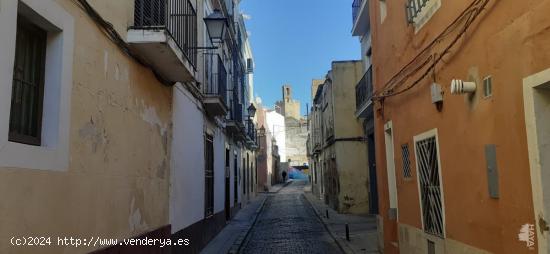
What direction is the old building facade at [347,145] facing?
to the viewer's left

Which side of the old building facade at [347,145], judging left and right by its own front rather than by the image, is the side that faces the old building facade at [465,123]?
left

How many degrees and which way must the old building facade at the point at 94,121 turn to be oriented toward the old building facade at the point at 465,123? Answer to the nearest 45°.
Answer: approximately 45° to its left

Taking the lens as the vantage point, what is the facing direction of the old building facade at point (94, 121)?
facing the viewer and to the right of the viewer

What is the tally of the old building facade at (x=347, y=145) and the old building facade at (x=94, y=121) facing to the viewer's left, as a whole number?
1

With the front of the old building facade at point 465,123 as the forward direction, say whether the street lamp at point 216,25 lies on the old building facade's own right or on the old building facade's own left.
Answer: on the old building facade's own right

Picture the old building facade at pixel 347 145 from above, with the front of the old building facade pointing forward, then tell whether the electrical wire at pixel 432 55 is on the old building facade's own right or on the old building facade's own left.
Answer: on the old building facade's own left

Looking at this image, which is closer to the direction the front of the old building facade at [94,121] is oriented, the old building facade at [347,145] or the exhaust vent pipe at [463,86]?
the exhaust vent pipe

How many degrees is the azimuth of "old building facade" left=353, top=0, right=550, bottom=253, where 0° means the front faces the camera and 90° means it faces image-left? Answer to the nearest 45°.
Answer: approximately 45°

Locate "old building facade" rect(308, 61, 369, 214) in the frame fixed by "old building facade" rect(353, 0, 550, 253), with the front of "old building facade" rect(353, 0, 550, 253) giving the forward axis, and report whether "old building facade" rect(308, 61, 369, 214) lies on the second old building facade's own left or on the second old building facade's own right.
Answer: on the second old building facade's own right

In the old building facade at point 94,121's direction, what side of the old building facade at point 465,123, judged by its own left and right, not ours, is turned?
front

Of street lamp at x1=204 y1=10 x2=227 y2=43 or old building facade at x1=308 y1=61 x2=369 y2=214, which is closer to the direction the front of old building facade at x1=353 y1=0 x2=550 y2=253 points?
the street lamp

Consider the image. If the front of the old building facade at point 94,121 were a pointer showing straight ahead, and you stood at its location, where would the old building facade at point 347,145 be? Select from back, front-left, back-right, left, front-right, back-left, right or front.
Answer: left

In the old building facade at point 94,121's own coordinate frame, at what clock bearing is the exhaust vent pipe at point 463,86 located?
The exhaust vent pipe is roughly at 11 o'clock from the old building facade.
